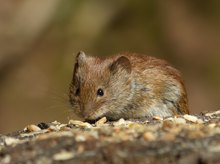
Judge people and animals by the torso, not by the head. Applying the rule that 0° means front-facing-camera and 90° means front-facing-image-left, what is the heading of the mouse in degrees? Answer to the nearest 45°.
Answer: approximately 45°

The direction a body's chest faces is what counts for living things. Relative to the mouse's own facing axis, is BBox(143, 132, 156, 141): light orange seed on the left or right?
on its left

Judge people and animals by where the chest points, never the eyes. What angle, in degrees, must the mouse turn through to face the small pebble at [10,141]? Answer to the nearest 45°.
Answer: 0° — it already faces it

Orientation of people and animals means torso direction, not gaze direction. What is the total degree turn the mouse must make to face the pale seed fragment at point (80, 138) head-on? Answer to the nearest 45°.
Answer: approximately 45° to its left
